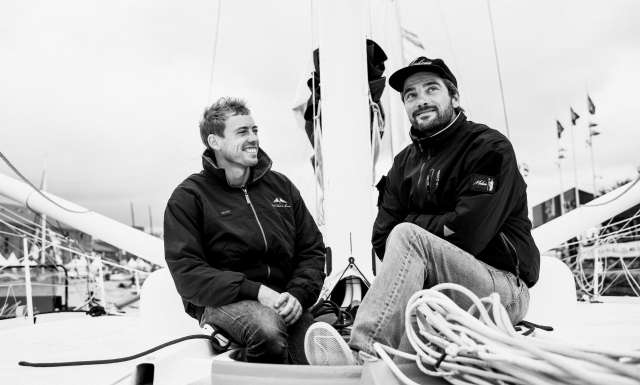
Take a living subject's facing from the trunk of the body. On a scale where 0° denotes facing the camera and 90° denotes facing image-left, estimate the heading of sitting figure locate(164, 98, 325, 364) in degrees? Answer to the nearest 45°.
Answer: approximately 315°

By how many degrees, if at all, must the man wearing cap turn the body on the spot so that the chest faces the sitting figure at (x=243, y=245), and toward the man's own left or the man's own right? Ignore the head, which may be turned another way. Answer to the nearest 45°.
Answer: approximately 45° to the man's own right

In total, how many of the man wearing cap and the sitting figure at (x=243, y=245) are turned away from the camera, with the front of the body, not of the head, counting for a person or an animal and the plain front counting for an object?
0

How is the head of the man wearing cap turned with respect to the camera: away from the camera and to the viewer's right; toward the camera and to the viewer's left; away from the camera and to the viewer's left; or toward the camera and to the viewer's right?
toward the camera and to the viewer's left

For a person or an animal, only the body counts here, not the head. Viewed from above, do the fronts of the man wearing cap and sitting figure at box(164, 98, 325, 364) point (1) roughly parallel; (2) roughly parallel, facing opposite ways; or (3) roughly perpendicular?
roughly perpendicular

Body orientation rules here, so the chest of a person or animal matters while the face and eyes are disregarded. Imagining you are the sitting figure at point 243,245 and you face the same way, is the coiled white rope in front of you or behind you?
in front

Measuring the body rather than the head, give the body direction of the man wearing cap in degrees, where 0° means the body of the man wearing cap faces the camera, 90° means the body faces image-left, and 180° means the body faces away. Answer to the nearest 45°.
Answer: approximately 45°

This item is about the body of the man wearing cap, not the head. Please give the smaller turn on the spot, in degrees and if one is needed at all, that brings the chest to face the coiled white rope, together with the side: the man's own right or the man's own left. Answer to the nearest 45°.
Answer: approximately 45° to the man's own left
